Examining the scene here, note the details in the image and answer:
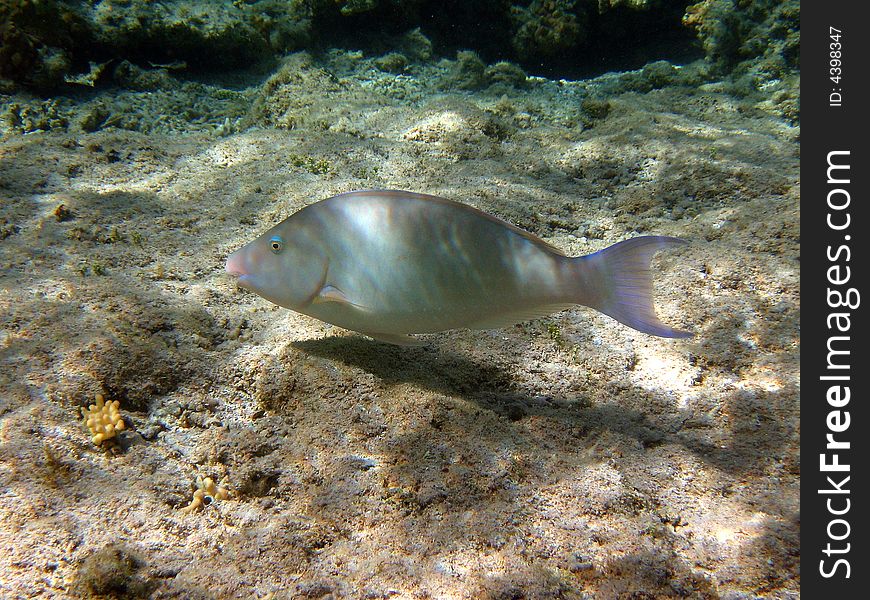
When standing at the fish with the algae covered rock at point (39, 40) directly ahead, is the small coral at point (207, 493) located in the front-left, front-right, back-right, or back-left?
front-left

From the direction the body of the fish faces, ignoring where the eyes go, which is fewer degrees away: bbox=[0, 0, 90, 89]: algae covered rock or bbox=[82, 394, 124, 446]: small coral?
the small coral

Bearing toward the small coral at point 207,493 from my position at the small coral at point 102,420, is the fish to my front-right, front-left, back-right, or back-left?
front-left

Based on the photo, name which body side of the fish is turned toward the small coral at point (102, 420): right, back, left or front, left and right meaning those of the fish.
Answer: front

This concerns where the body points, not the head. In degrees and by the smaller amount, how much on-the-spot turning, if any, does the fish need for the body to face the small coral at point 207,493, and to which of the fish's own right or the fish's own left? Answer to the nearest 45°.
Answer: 0° — it already faces it

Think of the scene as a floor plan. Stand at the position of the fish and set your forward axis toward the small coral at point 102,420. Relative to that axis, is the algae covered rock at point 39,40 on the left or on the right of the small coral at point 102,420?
right

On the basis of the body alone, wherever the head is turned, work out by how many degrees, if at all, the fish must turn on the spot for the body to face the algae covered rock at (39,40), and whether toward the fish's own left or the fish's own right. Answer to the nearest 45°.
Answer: approximately 45° to the fish's own right

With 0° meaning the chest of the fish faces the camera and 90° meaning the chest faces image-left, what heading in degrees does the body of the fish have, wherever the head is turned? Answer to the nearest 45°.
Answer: approximately 90°
